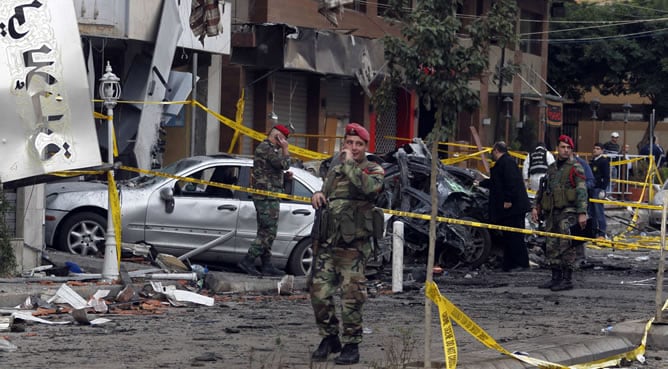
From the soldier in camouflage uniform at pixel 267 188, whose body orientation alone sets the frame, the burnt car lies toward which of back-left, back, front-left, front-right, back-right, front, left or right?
front-left

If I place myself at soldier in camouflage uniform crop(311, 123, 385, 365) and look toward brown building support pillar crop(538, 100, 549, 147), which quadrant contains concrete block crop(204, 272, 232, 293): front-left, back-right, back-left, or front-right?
front-left

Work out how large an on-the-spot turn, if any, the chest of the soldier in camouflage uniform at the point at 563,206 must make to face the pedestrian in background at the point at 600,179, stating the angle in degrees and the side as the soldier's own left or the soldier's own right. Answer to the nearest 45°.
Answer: approximately 135° to the soldier's own right

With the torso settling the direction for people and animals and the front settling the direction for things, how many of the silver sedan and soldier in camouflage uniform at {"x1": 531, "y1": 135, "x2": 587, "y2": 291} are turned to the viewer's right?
0

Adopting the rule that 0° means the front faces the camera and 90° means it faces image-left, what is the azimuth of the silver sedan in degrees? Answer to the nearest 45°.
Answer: approximately 90°
